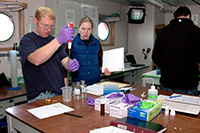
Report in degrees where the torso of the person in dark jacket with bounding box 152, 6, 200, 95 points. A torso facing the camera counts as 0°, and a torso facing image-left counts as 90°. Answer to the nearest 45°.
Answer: approximately 180°

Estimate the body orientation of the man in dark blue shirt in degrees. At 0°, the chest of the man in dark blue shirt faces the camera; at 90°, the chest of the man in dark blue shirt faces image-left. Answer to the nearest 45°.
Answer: approximately 315°

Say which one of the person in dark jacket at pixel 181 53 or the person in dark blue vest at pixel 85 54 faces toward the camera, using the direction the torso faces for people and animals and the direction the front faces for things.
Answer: the person in dark blue vest at pixel 85 54

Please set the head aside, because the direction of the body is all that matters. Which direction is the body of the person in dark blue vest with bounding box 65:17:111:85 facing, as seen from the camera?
toward the camera

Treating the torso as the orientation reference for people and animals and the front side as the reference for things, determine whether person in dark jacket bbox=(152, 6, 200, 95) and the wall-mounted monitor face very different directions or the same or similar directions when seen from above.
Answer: very different directions

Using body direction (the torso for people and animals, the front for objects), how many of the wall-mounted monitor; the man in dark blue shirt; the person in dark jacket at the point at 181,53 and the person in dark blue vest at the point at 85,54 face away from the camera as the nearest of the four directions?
1

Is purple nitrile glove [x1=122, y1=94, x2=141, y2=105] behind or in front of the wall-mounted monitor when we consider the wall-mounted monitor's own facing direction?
in front

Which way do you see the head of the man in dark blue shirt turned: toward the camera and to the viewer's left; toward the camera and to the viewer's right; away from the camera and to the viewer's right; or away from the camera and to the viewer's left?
toward the camera and to the viewer's right

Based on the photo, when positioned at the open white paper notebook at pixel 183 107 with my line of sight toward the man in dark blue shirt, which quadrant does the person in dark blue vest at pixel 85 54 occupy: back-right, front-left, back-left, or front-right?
front-right

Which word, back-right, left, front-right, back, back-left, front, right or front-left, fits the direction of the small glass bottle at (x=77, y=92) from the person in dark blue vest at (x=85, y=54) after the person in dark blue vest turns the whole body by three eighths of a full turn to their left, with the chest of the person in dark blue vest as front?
back-right

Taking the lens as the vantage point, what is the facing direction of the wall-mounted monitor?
facing the viewer

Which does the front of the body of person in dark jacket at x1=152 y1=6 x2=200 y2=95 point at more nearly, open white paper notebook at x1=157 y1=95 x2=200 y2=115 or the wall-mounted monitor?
the wall-mounted monitor

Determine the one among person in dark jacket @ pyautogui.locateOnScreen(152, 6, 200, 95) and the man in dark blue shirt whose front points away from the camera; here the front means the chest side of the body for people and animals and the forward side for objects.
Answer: the person in dark jacket

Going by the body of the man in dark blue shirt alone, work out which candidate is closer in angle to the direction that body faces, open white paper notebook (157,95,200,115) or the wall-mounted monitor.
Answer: the open white paper notebook

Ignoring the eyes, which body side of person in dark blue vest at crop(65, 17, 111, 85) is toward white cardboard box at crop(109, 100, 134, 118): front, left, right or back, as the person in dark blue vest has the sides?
front

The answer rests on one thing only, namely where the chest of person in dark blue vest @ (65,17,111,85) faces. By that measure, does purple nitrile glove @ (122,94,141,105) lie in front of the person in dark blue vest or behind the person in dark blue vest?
in front
